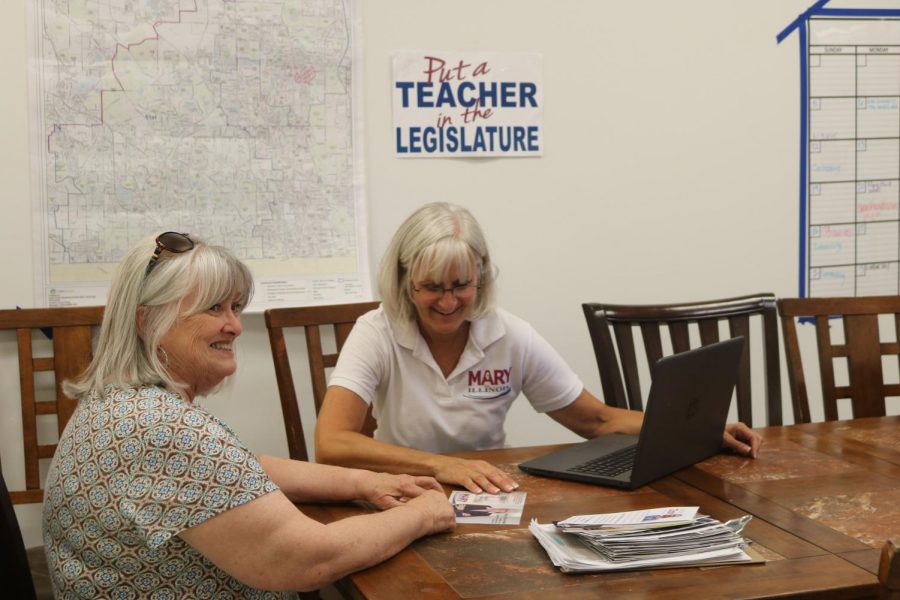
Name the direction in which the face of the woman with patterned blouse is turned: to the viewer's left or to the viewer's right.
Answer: to the viewer's right

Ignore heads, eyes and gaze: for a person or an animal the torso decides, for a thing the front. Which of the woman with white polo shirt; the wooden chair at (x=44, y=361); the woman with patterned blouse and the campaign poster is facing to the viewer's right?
the woman with patterned blouse

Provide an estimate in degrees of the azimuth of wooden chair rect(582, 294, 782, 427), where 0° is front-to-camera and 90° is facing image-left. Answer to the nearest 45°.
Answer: approximately 0°

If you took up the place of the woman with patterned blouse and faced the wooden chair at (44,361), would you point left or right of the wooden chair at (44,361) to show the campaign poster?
right

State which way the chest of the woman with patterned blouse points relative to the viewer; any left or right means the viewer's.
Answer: facing to the right of the viewer

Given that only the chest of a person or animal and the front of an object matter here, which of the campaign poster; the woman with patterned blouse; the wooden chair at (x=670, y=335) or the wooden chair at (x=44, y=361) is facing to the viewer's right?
the woman with patterned blouse

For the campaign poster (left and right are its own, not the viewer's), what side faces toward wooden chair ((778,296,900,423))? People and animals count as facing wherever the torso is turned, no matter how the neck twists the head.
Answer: left

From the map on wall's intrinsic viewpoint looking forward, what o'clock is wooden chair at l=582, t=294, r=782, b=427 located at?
The wooden chair is roughly at 10 o'clock from the map on wall.

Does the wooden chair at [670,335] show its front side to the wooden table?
yes

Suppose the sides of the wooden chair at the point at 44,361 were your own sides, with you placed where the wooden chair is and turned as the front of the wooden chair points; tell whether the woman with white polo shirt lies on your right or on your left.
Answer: on your left
